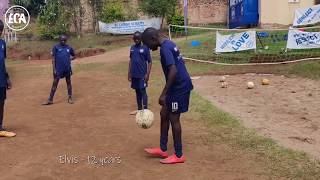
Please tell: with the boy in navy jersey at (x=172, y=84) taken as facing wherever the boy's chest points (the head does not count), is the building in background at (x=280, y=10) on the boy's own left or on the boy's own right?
on the boy's own right

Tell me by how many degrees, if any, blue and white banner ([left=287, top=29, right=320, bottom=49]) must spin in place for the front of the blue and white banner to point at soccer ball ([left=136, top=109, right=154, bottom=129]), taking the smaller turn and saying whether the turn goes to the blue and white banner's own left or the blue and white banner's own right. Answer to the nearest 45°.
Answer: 0° — it already faces it

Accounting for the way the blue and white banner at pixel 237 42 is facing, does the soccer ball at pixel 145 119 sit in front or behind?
in front

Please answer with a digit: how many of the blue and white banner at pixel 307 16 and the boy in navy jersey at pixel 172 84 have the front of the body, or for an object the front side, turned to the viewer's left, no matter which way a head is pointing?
1

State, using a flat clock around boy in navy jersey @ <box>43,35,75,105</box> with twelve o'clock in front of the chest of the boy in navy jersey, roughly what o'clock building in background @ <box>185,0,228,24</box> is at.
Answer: The building in background is roughly at 7 o'clock from the boy in navy jersey.

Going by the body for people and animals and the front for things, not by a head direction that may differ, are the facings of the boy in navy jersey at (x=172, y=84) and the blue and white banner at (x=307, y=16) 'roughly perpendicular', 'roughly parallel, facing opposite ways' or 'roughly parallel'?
roughly perpendicular

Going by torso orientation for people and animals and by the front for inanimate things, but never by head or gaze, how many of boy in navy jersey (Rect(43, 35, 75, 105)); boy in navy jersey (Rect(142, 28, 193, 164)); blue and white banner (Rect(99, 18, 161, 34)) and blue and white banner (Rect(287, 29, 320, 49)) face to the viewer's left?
1

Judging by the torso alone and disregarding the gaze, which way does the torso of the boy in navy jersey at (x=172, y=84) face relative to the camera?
to the viewer's left

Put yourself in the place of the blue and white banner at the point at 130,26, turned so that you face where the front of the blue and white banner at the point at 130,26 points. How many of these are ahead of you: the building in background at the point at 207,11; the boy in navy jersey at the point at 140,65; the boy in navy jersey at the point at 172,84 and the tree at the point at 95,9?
2

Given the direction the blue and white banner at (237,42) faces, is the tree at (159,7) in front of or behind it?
behind

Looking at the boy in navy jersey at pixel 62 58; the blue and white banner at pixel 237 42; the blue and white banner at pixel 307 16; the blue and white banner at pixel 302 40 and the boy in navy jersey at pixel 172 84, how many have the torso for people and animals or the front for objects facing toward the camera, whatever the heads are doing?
4

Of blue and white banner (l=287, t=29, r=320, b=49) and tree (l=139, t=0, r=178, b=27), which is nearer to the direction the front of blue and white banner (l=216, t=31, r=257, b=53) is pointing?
the blue and white banner

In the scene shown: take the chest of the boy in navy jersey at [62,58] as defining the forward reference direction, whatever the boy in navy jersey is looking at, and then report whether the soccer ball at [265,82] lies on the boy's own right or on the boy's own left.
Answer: on the boy's own left

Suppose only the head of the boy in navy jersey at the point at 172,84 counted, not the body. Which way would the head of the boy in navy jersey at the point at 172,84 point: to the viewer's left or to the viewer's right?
to the viewer's left
